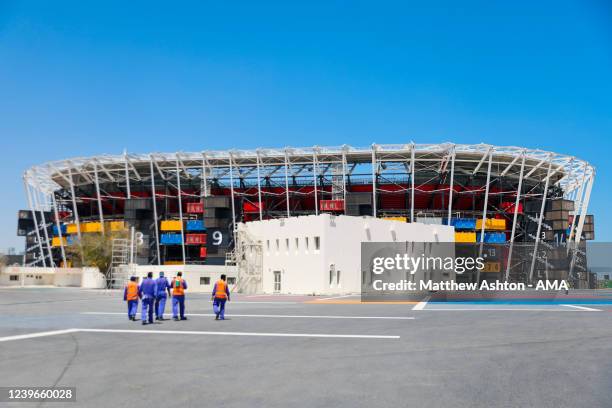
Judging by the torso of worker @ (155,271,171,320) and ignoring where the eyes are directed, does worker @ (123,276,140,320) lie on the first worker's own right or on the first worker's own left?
on the first worker's own left

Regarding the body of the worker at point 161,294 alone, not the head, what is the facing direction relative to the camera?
away from the camera

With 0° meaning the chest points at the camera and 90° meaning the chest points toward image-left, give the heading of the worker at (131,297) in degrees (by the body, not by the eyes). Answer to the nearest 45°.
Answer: approximately 180°

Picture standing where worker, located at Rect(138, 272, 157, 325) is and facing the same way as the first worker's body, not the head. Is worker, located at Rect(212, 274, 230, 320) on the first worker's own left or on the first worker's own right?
on the first worker's own right

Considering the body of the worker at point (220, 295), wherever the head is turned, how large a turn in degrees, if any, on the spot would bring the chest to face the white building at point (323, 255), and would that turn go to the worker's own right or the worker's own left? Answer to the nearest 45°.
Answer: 0° — they already face it

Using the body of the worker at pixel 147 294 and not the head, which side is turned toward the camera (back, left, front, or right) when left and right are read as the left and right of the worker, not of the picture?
back

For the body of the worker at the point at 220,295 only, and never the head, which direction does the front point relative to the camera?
away from the camera
